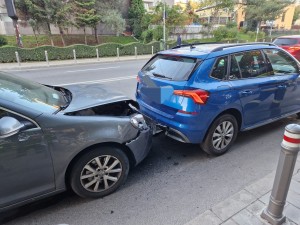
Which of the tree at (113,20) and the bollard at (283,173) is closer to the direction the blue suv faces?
the tree

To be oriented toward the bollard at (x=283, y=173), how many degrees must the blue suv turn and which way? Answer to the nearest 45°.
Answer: approximately 90° to its right

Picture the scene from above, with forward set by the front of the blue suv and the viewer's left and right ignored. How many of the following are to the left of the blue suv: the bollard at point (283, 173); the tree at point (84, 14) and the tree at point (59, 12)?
2

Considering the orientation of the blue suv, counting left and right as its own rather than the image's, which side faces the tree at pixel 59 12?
left

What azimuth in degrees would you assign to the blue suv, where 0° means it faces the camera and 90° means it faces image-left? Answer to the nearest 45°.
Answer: approximately 225°

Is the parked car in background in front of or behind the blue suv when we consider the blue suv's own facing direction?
in front

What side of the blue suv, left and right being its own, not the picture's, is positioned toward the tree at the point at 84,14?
left

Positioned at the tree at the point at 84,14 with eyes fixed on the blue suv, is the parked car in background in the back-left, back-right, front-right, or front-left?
front-left

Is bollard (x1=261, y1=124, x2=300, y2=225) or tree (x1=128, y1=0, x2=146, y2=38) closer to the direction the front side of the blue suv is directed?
the tree
